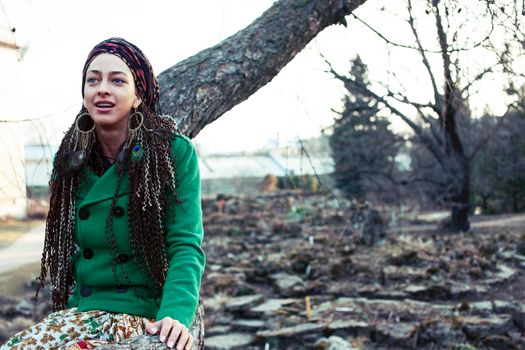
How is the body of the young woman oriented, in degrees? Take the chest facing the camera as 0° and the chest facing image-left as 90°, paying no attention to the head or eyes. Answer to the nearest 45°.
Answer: approximately 45°

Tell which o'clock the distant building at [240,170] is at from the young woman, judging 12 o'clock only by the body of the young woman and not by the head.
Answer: The distant building is roughly at 5 o'clock from the young woman.

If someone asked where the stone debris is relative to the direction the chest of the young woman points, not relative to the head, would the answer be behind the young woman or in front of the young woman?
behind

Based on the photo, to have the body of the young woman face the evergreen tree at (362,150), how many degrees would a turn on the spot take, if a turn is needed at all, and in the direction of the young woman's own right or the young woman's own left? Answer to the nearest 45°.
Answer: approximately 180°

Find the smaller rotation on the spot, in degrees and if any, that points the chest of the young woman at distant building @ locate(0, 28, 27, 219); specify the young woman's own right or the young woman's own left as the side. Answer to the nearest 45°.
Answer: approximately 135° to the young woman's own right
